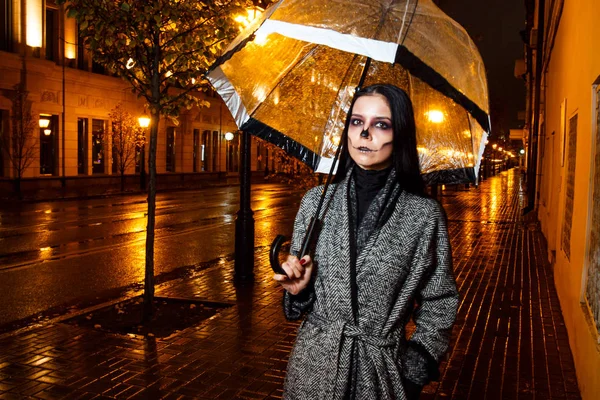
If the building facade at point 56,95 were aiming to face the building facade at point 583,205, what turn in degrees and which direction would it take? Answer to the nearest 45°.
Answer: approximately 45° to its right

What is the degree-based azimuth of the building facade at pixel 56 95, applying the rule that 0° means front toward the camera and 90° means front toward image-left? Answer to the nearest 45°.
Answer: approximately 315°

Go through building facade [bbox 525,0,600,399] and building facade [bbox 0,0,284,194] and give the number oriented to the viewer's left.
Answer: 1

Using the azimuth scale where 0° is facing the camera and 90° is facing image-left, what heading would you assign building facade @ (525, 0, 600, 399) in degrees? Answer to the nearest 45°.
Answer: approximately 90°

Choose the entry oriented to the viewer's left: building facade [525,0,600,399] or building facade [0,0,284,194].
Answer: building facade [525,0,600,399]

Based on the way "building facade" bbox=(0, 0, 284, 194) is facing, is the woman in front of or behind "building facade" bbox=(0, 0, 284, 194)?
in front

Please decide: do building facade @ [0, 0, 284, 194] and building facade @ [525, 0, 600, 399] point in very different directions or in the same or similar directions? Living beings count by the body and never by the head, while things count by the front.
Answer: very different directions
